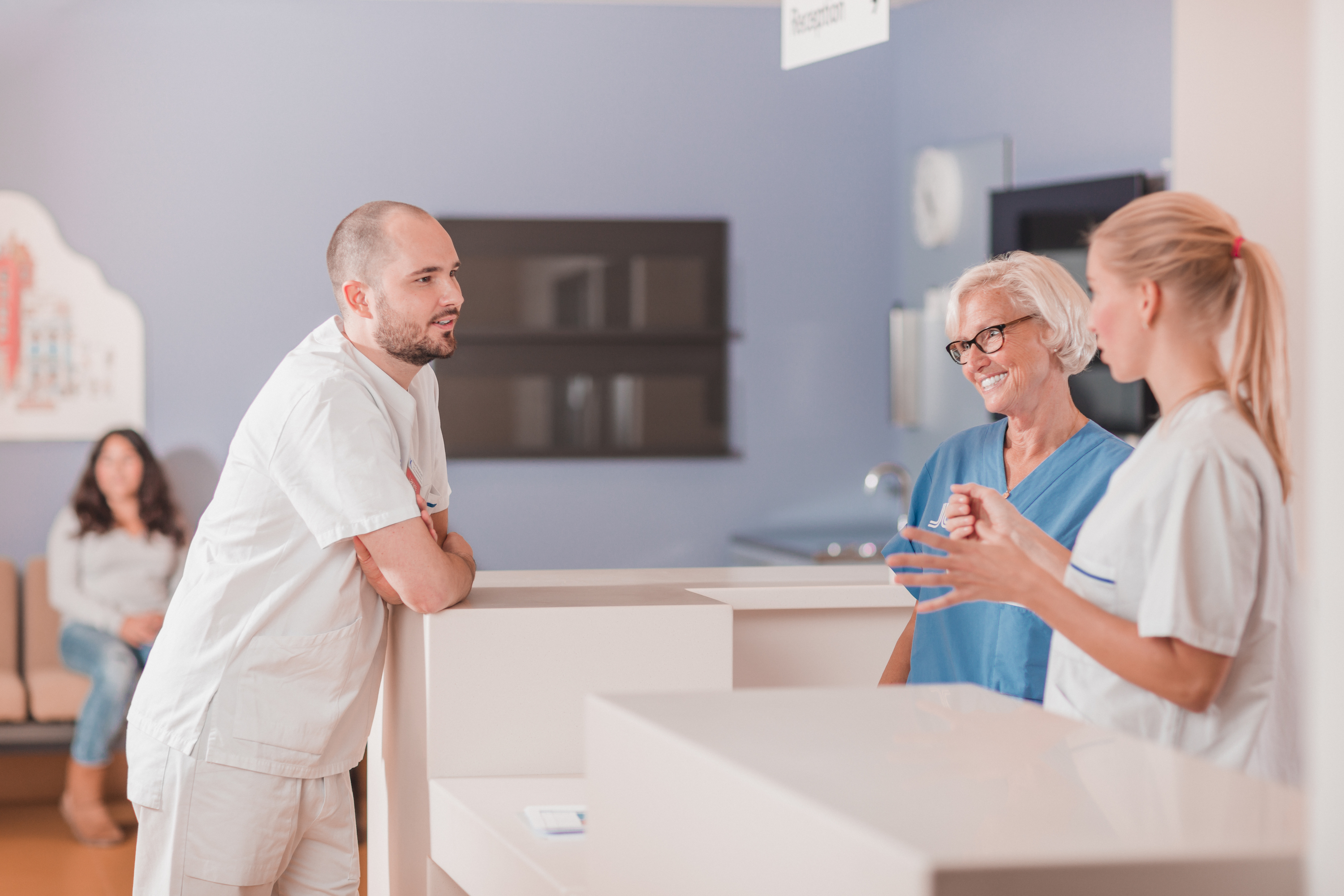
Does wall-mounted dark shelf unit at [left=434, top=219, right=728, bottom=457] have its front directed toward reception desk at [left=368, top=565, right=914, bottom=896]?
yes

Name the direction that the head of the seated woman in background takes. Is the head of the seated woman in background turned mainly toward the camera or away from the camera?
toward the camera

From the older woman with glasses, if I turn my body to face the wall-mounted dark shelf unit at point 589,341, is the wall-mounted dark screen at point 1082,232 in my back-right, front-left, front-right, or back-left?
front-right

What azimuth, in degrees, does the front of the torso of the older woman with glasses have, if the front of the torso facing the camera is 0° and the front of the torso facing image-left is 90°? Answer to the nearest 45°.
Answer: approximately 45°

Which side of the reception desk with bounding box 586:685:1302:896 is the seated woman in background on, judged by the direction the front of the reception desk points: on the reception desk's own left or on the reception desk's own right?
on the reception desk's own right

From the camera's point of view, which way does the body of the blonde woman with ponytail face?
to the viewer's left

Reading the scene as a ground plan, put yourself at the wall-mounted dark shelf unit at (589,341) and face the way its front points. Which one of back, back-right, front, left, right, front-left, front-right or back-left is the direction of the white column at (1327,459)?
front

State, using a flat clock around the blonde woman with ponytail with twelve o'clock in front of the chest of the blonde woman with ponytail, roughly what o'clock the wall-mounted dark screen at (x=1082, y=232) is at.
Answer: The wall-mounted dark screen is roughly at 3 o'clock from the blonde woman with ponytail.

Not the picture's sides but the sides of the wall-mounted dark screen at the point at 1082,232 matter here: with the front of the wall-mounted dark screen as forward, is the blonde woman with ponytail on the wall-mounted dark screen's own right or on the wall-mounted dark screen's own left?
on the wall-mounted dark screen's own left

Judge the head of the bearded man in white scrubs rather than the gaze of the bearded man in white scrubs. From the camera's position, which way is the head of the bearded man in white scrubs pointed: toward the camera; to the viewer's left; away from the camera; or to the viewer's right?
to the viewer's right

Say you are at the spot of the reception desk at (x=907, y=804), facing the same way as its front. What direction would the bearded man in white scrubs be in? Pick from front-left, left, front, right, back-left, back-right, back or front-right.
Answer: right

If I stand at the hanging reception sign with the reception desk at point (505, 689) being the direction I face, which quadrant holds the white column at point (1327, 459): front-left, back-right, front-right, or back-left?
front-left

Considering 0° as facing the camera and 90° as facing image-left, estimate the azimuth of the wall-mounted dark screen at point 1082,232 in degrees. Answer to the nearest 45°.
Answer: approximately 45°
